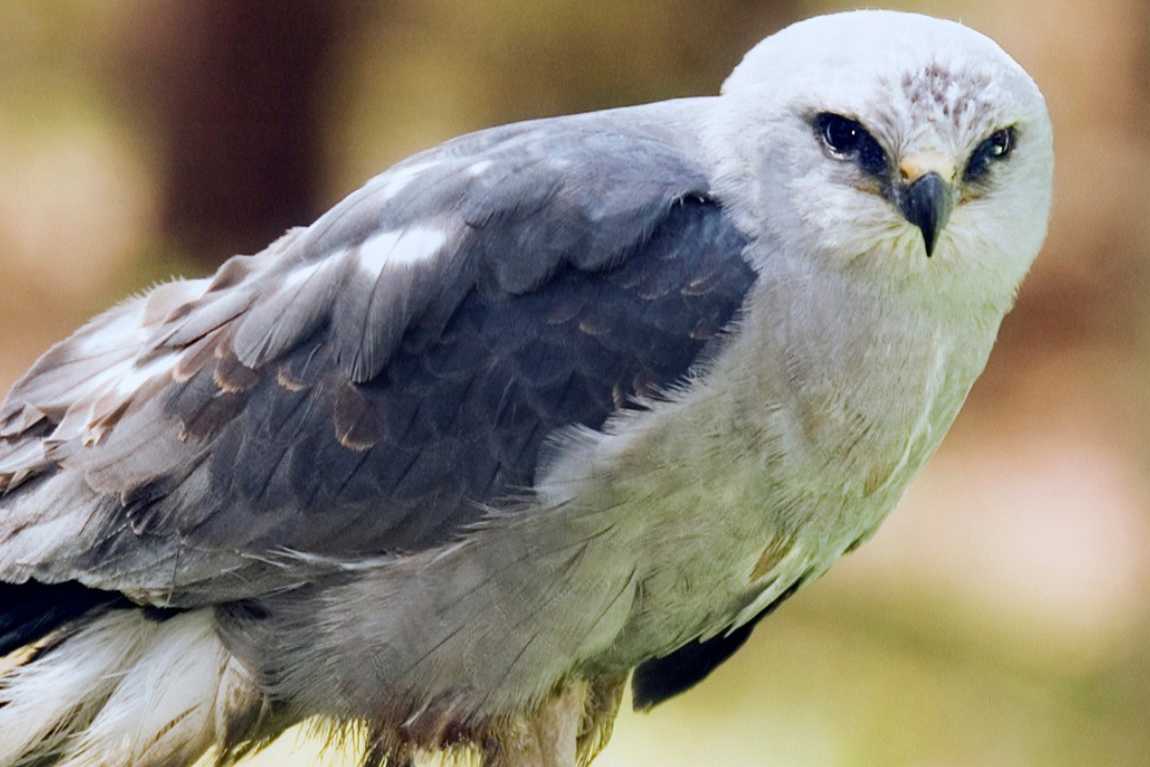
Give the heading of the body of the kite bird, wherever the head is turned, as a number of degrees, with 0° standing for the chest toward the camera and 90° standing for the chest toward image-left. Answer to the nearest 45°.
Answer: approximately 315°
